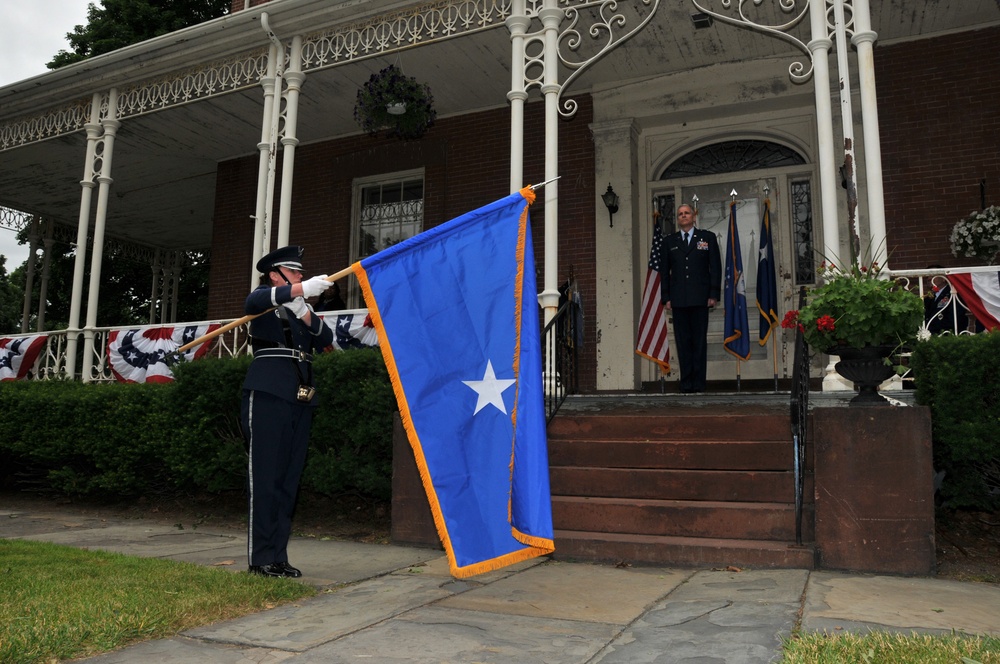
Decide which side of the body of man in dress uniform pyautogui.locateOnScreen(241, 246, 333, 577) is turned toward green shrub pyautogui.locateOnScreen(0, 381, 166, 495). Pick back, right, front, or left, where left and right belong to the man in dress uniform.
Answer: back

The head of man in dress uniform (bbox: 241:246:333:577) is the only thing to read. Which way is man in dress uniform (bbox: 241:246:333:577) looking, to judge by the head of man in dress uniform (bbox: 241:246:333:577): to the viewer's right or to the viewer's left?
to the viewer's right

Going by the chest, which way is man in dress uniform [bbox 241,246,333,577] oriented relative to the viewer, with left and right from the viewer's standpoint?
facing the viewer and to the right of the viewer

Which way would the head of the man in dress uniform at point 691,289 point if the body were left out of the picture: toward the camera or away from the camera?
toward the camera

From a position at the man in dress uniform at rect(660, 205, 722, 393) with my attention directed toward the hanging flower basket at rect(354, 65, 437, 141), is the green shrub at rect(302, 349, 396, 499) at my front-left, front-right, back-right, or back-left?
front-left

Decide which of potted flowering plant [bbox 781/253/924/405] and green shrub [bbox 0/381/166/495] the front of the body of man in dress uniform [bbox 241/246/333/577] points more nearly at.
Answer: the potted flowering plant

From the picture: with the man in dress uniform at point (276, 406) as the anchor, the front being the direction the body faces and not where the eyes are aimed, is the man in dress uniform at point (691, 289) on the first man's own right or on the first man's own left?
on the first man's own left
